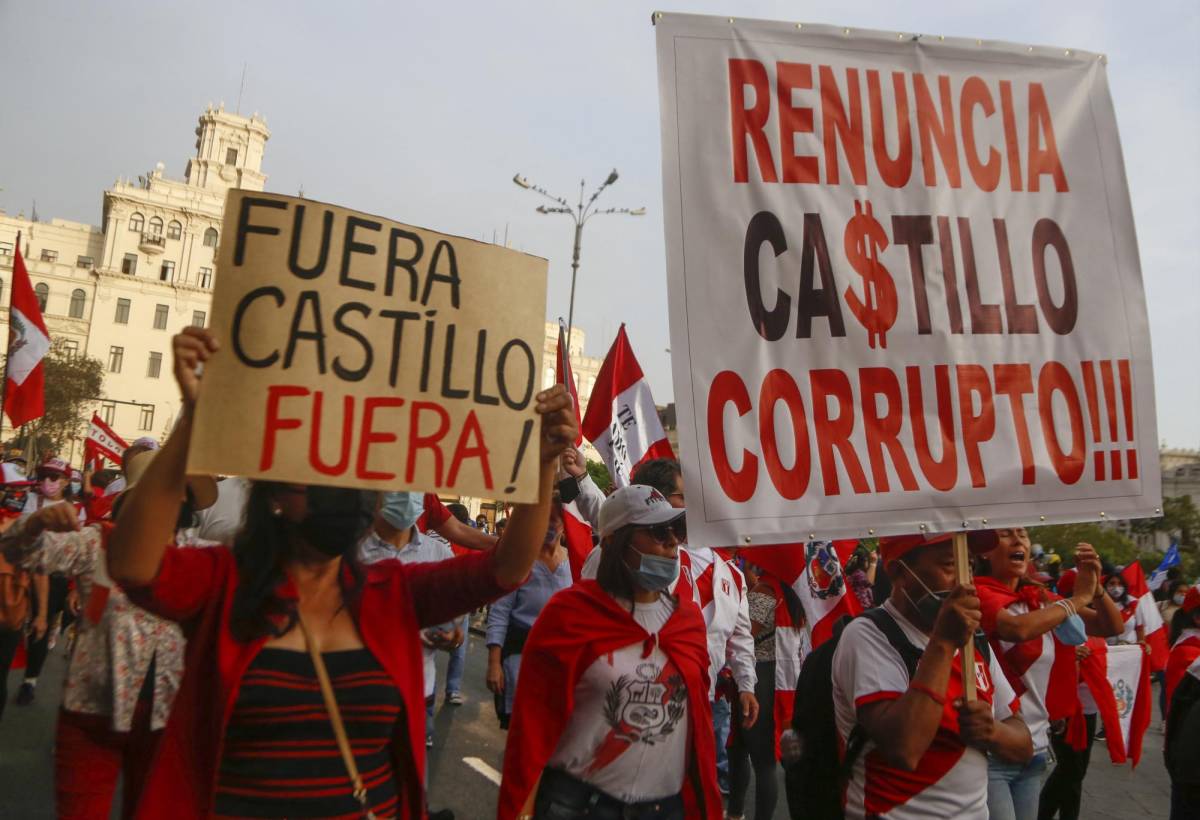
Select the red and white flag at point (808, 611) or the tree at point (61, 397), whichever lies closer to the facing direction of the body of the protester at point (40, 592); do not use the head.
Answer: the red and white flag

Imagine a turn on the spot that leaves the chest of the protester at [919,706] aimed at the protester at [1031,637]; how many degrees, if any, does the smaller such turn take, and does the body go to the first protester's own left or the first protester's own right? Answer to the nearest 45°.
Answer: approximately 135° to the first protester's own left

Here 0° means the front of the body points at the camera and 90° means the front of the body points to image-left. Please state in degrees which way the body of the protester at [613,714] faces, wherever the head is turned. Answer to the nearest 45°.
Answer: approximately 315°

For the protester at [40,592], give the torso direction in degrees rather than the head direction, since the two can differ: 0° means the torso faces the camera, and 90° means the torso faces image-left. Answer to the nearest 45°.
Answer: approximately 0°

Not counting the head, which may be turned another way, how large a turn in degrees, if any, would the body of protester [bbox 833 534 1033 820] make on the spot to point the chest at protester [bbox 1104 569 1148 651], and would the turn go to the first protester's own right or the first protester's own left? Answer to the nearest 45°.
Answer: approximately 135° to the first protester's own left

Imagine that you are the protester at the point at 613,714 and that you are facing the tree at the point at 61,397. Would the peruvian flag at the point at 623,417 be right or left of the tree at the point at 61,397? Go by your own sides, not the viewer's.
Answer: right

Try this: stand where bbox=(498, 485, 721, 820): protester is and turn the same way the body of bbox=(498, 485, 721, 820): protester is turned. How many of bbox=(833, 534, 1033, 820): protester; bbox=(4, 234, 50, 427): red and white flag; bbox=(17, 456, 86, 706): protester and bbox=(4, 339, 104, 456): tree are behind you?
3

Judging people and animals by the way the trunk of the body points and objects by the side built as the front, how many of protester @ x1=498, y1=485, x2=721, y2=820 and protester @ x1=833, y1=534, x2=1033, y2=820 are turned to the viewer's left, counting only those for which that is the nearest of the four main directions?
0

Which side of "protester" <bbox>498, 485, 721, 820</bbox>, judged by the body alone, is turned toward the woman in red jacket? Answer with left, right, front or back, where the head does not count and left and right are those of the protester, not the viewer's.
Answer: right
